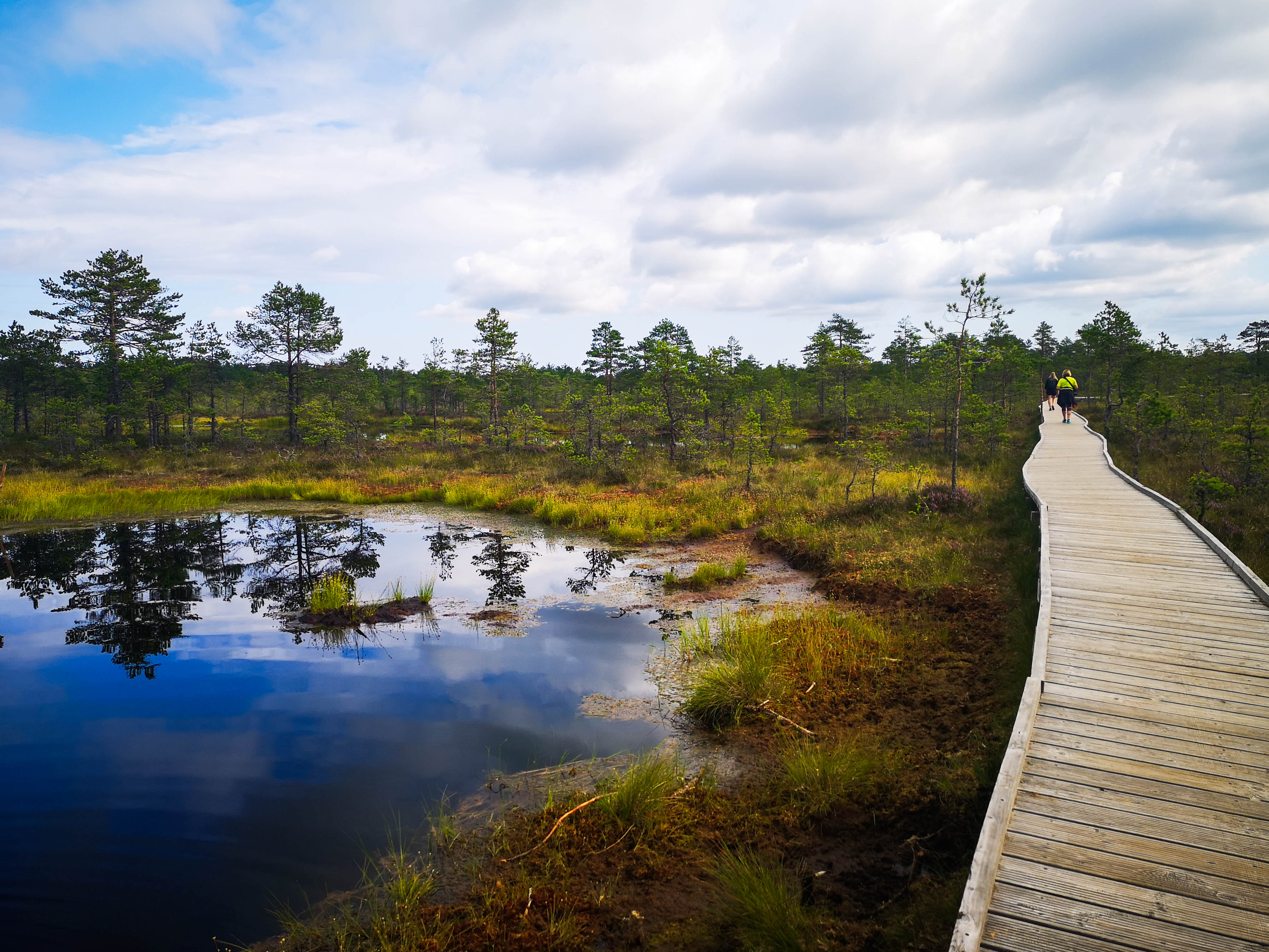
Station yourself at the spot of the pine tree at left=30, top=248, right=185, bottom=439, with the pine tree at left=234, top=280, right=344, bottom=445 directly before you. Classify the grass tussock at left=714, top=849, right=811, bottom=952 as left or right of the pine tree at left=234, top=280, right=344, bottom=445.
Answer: right

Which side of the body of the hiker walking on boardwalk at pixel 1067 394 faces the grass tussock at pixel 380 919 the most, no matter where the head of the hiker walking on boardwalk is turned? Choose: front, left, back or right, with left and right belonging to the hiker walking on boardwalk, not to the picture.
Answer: back

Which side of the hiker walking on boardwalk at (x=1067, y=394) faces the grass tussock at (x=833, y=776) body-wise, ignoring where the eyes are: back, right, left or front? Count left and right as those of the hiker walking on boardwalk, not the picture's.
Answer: back

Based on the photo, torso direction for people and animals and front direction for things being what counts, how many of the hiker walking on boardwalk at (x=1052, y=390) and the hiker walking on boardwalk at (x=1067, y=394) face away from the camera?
2

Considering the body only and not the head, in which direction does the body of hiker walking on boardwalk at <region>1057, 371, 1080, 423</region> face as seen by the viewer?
away from the camera

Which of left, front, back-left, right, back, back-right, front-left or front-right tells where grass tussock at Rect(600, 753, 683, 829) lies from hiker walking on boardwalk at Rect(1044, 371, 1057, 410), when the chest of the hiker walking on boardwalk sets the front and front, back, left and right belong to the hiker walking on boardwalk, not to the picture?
back

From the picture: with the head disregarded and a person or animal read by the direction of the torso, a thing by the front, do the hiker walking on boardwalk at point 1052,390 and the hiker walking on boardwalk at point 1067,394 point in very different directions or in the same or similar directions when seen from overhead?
same or similar directions

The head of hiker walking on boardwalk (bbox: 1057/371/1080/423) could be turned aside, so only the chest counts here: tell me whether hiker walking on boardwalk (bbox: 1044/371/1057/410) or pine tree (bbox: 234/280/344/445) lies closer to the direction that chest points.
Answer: the hiker walking on boardwalk

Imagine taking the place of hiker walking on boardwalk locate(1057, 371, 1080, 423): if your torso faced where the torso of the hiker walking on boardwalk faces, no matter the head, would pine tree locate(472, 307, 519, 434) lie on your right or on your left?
on your left

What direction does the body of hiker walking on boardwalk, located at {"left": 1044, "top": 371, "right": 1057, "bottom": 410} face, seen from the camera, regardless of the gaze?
away from the camera

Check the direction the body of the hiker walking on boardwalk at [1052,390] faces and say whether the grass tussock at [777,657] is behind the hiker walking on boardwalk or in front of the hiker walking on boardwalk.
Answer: behind
